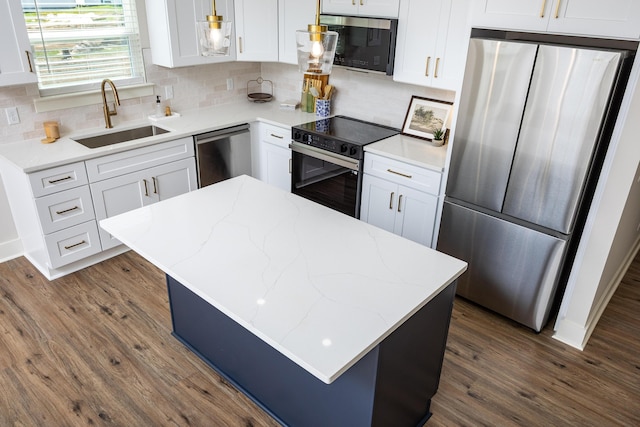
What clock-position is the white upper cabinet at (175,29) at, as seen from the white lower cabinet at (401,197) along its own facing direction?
The white upper cabinet is roughly at 2 o'clock from the white lower cabinet.

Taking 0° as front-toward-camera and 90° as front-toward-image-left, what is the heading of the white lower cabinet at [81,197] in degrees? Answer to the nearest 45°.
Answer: approximately 315°

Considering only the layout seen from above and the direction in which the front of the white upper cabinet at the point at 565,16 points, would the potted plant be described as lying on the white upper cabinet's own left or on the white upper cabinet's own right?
on the white upper cabinet's own right

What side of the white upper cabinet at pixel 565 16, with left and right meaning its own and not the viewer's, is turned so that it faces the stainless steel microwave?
right

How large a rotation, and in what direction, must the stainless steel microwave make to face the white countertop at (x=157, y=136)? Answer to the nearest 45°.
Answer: approximately 45° to its right
